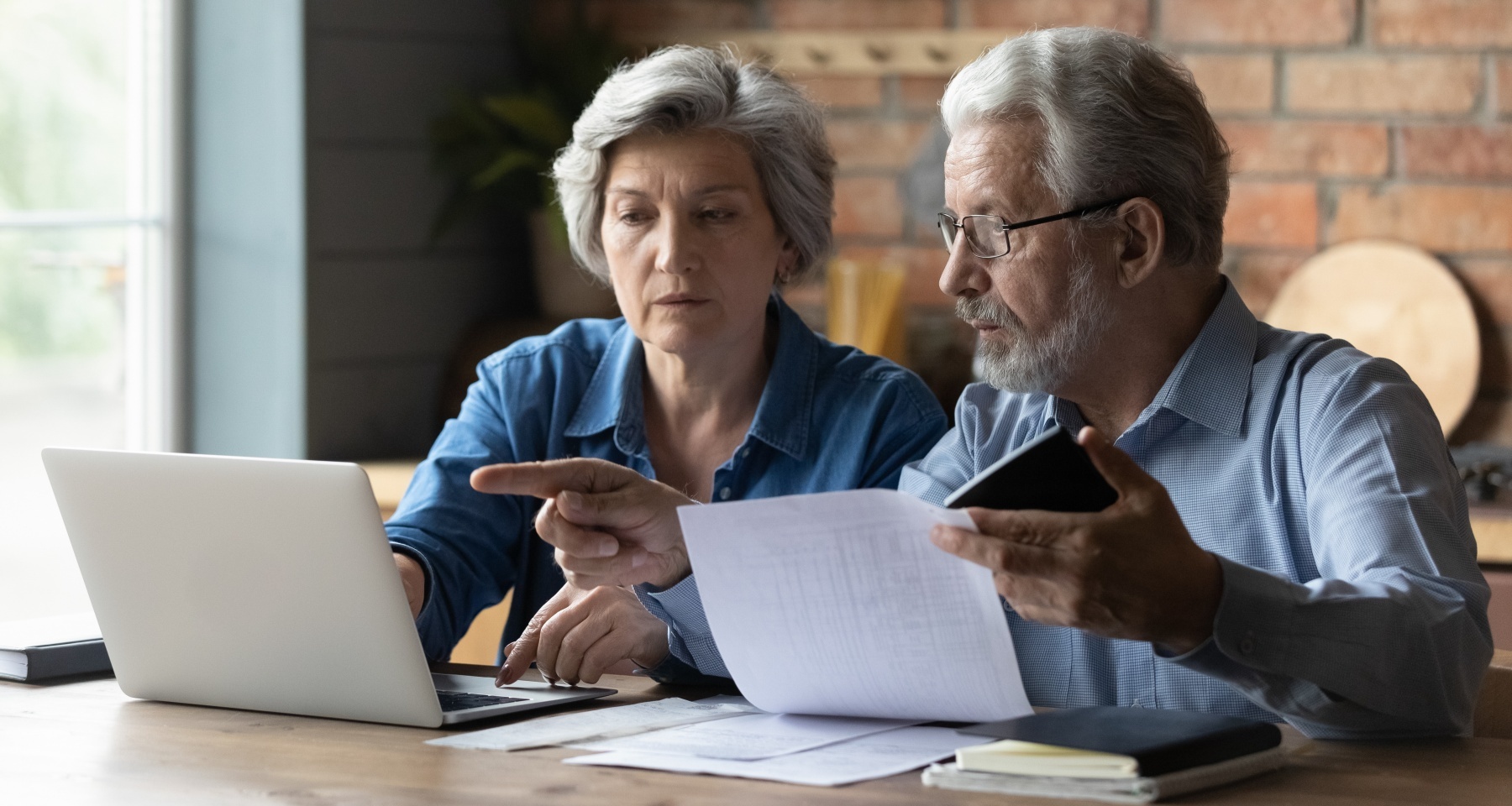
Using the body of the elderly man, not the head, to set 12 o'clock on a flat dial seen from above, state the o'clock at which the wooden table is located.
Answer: The wooden table is roughly at 12 o'clock from the elderly man.

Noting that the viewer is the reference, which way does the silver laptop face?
facing away from the viewer and to the right of the viewer

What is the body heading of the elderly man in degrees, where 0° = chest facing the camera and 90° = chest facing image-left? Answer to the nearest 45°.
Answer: approximately 45°

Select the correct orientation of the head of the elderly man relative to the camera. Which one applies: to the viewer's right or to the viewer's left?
to the viewer's left

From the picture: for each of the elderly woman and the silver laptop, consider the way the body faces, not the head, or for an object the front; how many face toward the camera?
1

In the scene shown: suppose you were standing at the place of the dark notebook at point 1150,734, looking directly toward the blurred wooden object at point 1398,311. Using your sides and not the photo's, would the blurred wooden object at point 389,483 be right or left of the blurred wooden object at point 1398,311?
left

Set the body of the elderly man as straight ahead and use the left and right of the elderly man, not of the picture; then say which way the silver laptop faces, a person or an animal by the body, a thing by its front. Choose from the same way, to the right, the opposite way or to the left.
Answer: the opposite way

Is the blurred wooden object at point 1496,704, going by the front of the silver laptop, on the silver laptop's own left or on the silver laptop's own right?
on the silver laptop's own right

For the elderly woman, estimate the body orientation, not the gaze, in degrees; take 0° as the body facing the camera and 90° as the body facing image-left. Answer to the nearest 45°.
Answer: approximately 0°

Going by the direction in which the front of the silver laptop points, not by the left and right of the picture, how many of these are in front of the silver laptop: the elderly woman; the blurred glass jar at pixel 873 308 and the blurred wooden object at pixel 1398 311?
3

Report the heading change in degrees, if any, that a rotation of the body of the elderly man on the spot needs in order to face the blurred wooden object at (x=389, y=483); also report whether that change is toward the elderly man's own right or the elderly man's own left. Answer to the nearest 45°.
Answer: approximately 90° to the elderly man's own right

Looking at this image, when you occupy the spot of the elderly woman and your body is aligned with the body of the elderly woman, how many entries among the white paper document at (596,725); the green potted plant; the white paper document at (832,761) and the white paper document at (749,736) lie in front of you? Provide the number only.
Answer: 3

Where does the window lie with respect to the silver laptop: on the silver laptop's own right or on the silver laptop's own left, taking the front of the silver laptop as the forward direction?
on the silver laptop's own left
